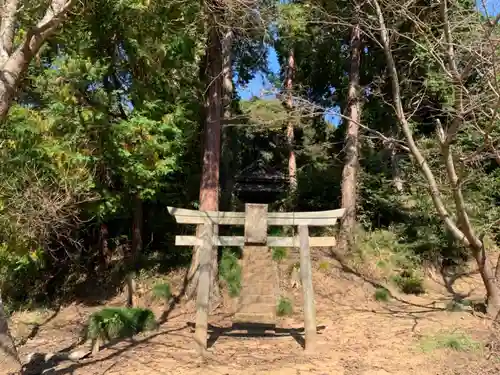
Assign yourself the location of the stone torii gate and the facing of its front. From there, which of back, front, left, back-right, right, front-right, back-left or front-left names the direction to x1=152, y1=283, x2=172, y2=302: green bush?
back-right

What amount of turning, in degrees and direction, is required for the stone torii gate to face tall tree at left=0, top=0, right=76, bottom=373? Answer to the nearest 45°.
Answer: approximately 45° to its right

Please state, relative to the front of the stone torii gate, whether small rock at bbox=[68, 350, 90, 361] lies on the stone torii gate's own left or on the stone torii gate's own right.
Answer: on the stone torii gate's own right

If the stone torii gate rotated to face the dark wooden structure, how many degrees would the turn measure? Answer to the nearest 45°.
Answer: approximately 180°

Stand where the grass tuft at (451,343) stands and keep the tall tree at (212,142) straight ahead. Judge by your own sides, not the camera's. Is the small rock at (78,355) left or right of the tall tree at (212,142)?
left

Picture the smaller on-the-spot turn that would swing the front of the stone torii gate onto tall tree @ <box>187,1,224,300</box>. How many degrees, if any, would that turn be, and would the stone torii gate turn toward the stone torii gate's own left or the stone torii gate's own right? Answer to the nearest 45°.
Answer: approximately 135° to the stone torii gate's own right

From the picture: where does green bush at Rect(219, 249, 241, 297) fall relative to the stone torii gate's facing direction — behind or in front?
behind

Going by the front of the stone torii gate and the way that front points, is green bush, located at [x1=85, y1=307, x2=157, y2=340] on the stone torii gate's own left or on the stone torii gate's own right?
on the stone torii gate's own right

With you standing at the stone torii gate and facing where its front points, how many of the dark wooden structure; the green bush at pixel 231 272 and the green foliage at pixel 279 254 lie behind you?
3

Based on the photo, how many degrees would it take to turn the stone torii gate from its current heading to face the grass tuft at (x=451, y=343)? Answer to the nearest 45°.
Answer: approximately 90° to its left

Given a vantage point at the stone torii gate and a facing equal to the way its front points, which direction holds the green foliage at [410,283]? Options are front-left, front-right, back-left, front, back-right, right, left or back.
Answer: back-left

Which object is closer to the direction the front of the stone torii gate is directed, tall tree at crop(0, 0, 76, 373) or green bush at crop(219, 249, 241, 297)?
the tall tree

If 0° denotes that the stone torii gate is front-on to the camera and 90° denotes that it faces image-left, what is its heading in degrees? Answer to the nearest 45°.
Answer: approximately 0°
